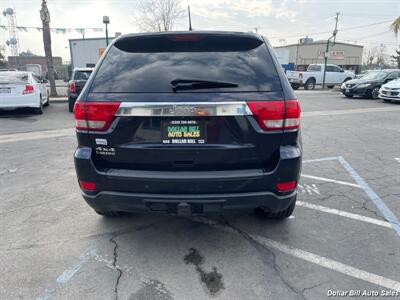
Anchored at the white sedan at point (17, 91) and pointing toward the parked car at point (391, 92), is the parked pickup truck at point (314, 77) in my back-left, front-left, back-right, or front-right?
front-left

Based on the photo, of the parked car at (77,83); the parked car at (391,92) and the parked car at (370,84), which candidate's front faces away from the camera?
the parked car at (77,83)

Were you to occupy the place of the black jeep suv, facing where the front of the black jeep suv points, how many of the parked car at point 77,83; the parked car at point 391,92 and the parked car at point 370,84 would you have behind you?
0

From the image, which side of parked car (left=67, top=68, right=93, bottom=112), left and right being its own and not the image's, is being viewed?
back

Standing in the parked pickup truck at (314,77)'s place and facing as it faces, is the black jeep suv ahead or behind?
behind

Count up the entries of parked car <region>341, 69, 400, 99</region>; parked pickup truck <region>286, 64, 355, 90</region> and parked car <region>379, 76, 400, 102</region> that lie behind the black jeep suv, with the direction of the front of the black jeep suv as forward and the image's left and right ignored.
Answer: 0

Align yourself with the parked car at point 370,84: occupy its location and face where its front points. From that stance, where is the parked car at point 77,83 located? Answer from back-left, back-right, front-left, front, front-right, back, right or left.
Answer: front

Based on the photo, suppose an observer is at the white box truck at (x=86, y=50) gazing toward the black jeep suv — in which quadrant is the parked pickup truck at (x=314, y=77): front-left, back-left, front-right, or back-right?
front-left

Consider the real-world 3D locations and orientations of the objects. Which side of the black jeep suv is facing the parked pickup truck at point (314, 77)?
front

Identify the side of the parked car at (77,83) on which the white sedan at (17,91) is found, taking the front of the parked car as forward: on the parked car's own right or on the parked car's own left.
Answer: on the parked car's own left

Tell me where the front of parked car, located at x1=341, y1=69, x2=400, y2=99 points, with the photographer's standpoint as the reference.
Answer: facing the viewer and to the left of the viewer

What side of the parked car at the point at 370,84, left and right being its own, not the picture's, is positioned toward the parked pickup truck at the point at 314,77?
right

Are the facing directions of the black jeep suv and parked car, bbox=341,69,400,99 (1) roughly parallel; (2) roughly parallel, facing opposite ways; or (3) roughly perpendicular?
roughly perpendicular

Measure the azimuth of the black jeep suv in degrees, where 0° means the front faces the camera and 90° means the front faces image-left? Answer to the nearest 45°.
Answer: approximately 180°

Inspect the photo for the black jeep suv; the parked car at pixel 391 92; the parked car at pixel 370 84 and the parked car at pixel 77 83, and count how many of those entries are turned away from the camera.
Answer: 2

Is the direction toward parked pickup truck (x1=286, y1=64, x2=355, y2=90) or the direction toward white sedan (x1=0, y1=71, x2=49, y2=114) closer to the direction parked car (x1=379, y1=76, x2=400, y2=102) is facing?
the white sedan

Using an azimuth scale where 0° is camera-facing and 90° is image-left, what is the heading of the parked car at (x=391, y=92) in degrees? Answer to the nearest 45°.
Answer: approximately 45°

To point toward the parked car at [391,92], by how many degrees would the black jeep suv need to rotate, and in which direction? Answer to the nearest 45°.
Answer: approximately 45° to its right

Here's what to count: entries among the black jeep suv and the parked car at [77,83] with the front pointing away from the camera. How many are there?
2

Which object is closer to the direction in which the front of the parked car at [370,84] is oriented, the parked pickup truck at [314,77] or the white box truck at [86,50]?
the white box truck
